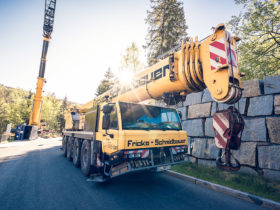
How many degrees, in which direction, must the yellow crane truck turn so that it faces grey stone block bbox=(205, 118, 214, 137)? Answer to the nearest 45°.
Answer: approximately 90° to its left

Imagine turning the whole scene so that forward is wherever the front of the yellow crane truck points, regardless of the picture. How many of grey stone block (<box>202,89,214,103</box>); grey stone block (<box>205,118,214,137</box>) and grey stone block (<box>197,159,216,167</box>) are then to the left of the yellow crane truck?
3

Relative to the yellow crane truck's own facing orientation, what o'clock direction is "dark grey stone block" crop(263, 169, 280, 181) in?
The dark grey stone block is roughly at 10 o'clock from the yellow crane truck.

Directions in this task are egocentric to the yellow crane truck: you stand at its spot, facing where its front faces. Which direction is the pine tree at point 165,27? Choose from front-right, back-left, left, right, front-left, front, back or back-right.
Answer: back-left

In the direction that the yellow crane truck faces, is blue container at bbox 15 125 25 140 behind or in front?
behind

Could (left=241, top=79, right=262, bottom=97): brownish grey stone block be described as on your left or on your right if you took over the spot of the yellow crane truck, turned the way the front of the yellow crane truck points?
on your left

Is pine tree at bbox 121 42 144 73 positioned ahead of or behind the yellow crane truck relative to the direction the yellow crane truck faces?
behind

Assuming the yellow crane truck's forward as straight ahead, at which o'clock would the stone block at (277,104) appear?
The stone block is roughly at 10 o'clock from the yellow crane truck.

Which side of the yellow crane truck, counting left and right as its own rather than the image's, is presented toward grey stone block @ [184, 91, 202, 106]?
left

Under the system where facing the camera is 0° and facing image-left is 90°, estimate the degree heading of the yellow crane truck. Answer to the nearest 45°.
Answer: approximately 315°

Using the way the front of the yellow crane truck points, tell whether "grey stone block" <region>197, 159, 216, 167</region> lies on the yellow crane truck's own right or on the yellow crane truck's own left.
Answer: on the yellow crane truck's own left

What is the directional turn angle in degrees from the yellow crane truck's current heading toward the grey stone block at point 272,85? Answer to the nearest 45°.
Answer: approximately 45° to its left
